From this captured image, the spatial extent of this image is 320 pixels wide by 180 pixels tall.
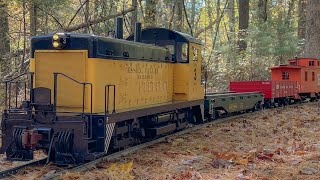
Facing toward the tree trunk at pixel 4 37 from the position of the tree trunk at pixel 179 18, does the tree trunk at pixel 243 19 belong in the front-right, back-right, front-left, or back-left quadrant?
back-left

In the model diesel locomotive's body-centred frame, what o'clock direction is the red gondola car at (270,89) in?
The red gondola car is roughly at 6 o'clock from the model diesel locomotive.

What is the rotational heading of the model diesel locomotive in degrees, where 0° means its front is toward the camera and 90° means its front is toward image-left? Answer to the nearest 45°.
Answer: approximately 45°

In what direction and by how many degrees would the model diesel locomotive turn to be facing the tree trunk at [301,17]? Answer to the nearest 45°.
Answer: approximately 180°

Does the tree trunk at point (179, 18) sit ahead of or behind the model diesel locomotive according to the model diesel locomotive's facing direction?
behind

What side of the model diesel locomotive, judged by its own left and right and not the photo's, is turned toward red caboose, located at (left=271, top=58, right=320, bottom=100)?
back

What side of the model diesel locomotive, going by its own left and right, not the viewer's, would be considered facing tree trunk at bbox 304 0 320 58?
back

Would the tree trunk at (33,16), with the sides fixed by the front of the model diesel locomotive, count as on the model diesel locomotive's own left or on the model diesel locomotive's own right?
on the model diesel locomotive's own right

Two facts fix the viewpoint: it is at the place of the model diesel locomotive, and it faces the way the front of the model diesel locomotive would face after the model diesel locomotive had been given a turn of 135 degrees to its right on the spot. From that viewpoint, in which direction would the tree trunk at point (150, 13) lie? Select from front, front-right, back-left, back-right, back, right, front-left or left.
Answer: front

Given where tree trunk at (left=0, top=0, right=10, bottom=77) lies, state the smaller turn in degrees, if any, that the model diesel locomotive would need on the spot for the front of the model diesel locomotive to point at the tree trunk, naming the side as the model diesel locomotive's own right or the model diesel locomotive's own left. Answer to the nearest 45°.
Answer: approximately 135° to the model diesel locomotive's own right

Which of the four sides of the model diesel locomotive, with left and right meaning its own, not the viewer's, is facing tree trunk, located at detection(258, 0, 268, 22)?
back
